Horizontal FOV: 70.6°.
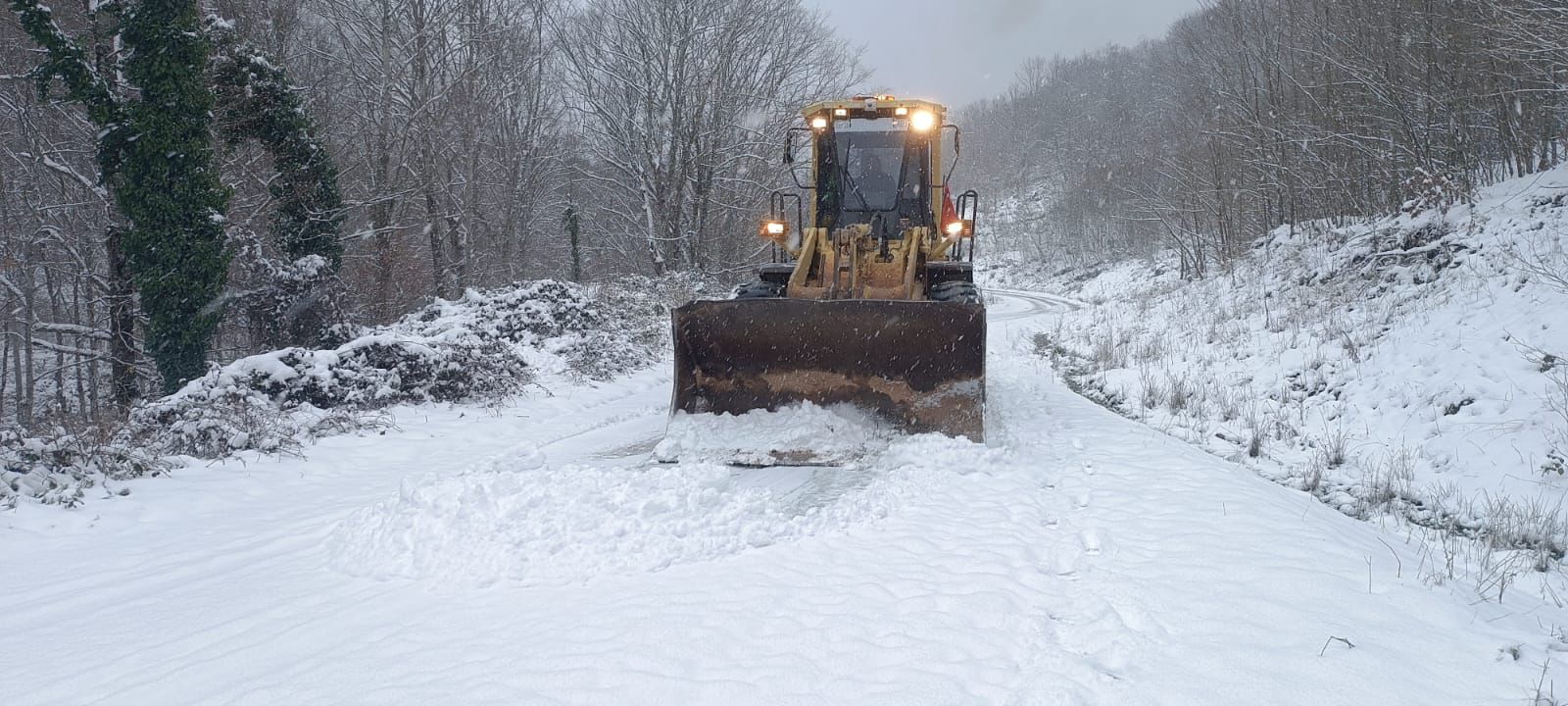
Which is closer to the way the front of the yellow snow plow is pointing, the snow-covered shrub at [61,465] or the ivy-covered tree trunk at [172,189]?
the snow-covered shrub

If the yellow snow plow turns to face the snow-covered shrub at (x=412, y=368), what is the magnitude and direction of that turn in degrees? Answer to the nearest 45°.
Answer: approximately 135° to its right

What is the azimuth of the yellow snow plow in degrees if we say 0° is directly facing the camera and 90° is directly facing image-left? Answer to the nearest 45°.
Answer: approximately 0°

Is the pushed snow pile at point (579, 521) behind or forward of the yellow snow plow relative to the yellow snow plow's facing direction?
forward

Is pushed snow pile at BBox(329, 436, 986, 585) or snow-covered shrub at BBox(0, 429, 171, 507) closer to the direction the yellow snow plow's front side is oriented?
the pushed snow pile

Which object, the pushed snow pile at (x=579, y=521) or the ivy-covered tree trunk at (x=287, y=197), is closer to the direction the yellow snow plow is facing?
the pushed snow pile

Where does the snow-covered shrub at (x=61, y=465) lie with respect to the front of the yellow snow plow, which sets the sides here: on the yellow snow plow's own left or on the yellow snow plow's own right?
on the yellow snow plow's own right

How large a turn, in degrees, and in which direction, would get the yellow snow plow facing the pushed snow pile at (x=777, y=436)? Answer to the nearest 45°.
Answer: approximately 45° to its right

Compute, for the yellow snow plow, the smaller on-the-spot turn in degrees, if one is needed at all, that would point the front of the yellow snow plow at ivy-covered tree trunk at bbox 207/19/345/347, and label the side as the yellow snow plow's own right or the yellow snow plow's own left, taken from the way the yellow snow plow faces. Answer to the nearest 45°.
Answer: approximately 135° to the yellow snow plow's own right
